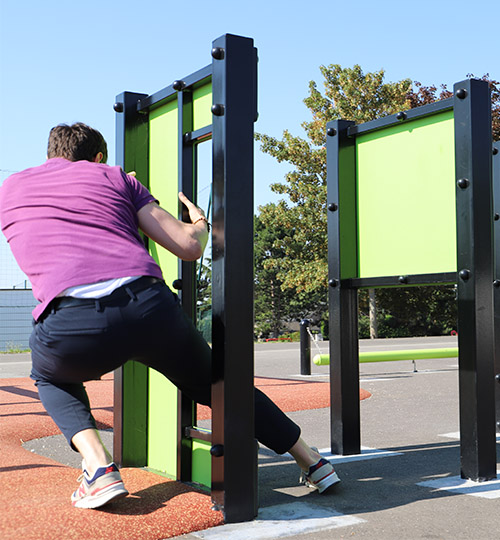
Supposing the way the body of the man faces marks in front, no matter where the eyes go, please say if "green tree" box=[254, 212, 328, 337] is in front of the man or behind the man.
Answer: in front

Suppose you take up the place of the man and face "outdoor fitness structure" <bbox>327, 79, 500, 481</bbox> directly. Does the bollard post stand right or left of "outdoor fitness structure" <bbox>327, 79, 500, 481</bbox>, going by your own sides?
left

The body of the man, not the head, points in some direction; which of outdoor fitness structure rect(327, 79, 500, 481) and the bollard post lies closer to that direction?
the bollard post

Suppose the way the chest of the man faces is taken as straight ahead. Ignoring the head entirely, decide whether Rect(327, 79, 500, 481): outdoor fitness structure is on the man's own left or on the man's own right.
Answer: on the man's own right

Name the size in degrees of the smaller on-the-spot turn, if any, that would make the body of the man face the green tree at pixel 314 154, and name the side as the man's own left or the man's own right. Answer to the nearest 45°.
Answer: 0° — they already face it

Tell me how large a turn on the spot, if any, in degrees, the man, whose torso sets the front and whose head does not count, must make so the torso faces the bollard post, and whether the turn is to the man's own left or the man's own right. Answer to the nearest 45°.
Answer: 0° — they already face it

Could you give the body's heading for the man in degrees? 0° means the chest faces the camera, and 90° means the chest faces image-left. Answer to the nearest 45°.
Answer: approximately 180°

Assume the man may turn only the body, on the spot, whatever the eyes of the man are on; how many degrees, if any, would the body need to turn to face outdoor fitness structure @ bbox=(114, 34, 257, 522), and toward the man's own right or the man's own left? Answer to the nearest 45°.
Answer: approximately 45° to the man's own right

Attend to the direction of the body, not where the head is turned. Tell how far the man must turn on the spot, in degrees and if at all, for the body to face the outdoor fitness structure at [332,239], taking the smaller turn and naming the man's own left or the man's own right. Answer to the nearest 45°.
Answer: approximately 45° to the man's own right
